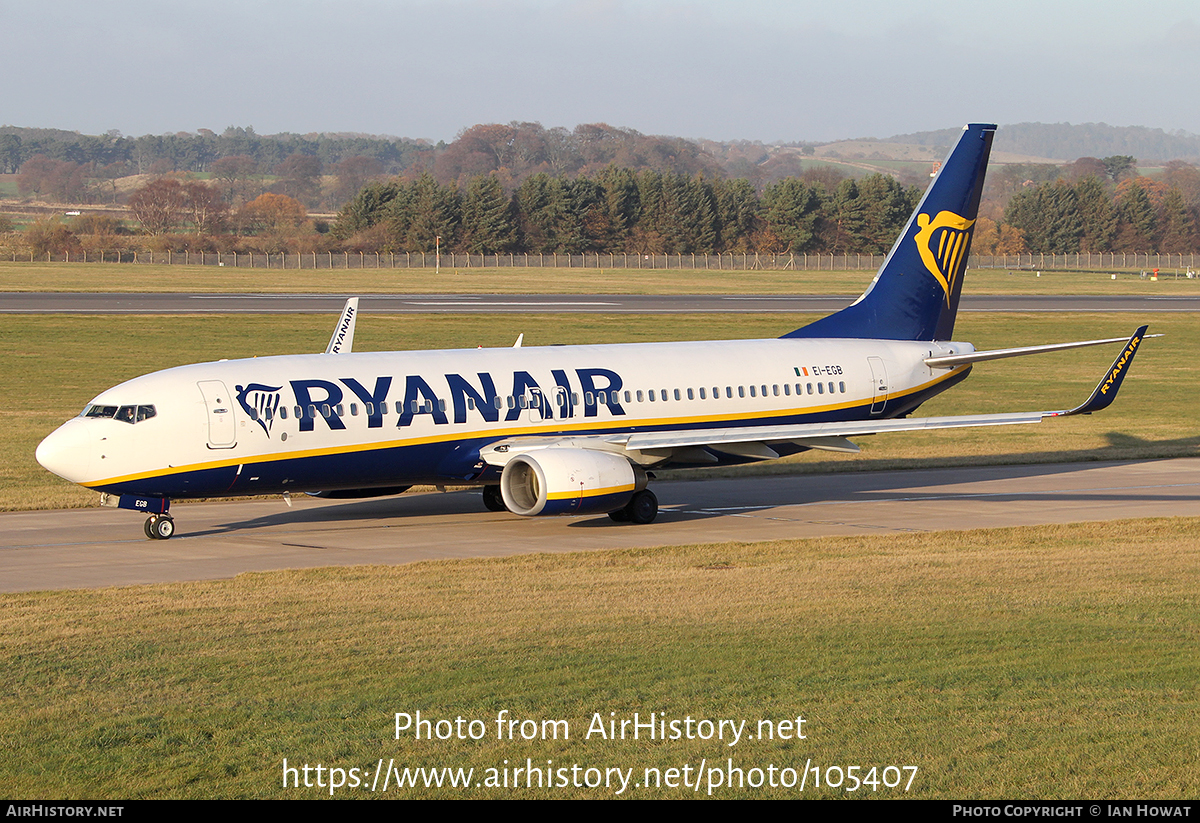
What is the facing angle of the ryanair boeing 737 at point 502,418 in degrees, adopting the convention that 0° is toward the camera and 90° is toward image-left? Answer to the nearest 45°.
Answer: approximately 45°
